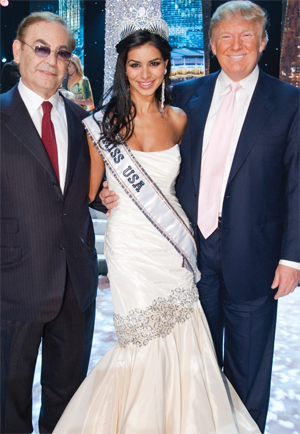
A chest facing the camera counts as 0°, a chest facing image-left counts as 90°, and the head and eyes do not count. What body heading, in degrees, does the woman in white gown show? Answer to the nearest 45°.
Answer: approximately 0°
